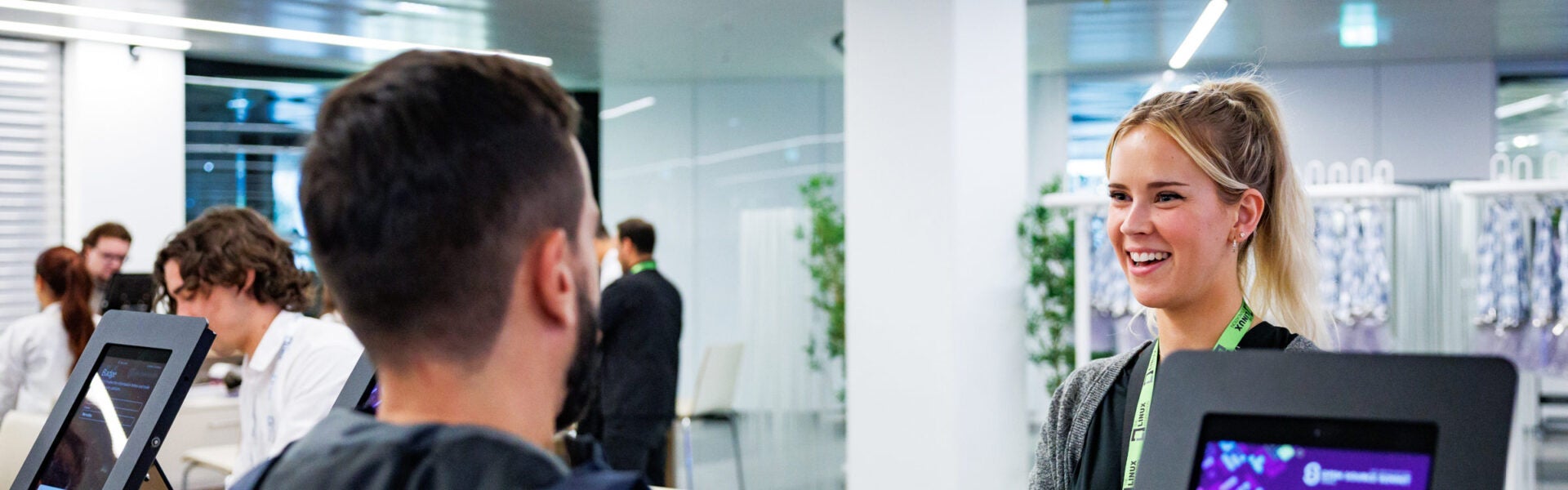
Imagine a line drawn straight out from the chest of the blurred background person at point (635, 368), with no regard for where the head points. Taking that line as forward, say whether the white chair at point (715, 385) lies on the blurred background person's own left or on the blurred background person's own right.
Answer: on the blurred background person's own right

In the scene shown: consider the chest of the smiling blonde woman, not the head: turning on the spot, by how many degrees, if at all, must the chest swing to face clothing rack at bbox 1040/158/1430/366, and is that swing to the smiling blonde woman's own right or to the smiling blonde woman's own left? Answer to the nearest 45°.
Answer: approximately 135° to the smiling blonde woman's own right

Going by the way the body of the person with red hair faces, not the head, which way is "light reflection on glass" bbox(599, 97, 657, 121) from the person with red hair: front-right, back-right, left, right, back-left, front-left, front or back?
right

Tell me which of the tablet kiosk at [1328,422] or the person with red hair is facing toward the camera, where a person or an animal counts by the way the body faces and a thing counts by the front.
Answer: the tablet kiosk

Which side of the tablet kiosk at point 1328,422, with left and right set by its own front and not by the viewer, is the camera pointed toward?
front

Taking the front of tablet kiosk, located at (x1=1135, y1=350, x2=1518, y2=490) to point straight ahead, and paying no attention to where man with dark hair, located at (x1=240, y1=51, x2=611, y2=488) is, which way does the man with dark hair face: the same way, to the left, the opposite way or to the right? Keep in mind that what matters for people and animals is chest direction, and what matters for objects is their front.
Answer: the opposite way

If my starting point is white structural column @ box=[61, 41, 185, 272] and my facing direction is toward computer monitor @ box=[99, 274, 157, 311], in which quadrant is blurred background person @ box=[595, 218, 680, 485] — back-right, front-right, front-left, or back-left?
front-left

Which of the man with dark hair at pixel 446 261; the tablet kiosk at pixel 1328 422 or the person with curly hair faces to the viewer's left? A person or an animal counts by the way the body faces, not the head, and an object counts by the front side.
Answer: the person with curly hair

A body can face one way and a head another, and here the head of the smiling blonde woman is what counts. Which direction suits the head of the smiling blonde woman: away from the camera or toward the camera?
toward the camera

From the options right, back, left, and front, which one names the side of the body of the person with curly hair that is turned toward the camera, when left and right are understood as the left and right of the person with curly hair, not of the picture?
left

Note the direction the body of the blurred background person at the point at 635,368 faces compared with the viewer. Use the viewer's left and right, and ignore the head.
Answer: facing away from the viewer and to the left of the viewer

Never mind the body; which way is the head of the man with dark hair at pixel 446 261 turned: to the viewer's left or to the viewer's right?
to the viewer's right

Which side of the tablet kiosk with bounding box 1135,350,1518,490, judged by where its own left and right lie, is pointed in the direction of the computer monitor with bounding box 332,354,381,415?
right

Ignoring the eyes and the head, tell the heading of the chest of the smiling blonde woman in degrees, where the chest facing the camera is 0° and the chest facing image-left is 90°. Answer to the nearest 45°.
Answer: approximately 45°

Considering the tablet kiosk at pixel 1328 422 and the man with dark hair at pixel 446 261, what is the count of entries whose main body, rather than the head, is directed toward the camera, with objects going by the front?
1

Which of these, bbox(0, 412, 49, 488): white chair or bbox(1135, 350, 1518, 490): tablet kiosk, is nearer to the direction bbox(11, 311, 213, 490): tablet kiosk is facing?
the tablet kiosk
